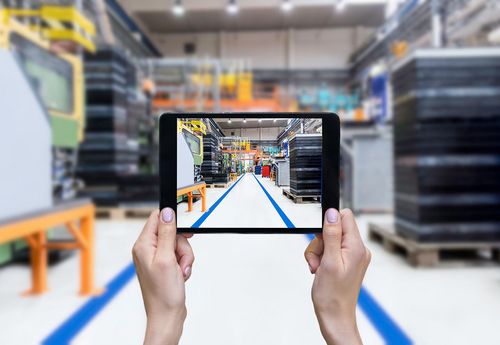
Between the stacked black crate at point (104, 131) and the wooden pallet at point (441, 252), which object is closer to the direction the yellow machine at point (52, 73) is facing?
the wooden pallet

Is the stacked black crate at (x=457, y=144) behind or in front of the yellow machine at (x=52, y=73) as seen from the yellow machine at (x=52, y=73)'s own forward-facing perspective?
in front

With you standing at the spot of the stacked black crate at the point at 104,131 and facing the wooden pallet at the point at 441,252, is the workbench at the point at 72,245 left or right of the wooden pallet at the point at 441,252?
right

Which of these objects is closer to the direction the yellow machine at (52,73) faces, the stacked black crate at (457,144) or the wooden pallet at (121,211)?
the stacked black crate

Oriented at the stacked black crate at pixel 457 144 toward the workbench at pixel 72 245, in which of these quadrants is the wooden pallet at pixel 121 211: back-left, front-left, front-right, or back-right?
front-right

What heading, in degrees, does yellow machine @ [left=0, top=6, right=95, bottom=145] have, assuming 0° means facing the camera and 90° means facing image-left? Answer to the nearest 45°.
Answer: approximately 270°

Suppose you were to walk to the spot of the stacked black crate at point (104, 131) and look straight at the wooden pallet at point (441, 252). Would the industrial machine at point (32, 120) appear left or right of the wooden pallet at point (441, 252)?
right

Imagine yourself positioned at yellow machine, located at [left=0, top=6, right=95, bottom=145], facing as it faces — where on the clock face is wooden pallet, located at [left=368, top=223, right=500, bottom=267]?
The wooden pallet is roughly at 1 o'clock from the yellow machine.
